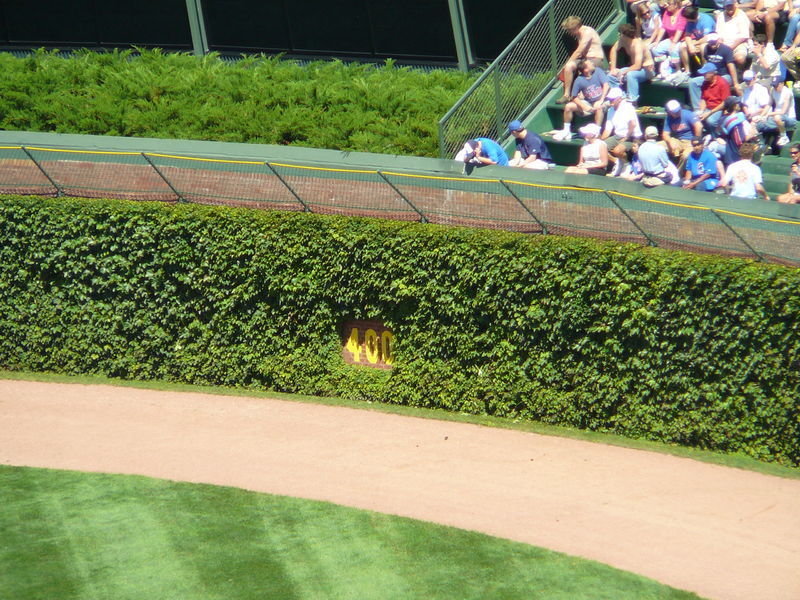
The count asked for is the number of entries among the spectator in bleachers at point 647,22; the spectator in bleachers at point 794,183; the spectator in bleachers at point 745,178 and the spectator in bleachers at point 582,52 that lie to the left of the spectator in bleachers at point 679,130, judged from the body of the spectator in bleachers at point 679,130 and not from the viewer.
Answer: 2

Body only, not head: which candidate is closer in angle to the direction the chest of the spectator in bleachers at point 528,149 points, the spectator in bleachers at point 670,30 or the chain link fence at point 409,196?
the chain link fence

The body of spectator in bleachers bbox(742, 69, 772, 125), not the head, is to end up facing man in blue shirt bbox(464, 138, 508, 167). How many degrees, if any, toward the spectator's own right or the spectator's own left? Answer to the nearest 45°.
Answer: approximately 45° to the spectator's own right

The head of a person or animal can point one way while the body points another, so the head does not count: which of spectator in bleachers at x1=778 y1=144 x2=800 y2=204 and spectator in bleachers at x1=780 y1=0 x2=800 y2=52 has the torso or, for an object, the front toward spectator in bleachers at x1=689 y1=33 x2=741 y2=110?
spectator in bleachers at x1=780 y1=0 x2=800 y2=52

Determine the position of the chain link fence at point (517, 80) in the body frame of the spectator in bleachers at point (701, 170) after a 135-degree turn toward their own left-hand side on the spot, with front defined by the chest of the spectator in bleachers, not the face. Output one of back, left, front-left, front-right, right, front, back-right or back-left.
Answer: back-left

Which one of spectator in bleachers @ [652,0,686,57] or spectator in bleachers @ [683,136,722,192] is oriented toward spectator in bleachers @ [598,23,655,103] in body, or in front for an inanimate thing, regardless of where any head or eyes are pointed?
spectator in bleachers @ [652,0,686,57]

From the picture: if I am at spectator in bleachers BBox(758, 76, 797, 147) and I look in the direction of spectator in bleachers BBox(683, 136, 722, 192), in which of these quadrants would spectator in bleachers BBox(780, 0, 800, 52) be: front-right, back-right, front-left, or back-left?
back-right

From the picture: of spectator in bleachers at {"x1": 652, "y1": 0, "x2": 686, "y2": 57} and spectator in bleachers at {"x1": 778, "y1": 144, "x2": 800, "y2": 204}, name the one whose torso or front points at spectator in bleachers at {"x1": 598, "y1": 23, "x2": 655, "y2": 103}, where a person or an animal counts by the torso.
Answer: spectator in bleachers at {"x1": 652, "y1": 0, "x2": 686, "y2": 57}

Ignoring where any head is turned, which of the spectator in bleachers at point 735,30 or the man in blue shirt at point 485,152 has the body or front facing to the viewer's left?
the man in blue shirt

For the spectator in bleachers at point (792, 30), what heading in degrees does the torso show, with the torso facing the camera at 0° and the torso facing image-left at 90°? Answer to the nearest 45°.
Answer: approximately 45°

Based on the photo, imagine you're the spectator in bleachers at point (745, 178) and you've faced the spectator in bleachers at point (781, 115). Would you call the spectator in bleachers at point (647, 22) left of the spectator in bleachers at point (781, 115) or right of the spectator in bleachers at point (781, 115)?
left
